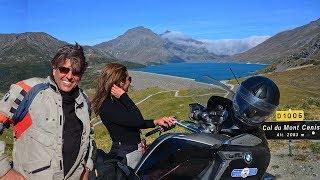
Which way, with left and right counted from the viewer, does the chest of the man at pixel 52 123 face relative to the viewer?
facing the viewer and to the right of the viewer

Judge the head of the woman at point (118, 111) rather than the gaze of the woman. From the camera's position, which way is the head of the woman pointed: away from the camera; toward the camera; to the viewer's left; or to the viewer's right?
to the viewer's right

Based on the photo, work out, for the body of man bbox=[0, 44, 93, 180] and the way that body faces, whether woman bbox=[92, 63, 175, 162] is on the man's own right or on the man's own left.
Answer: on the man's own left

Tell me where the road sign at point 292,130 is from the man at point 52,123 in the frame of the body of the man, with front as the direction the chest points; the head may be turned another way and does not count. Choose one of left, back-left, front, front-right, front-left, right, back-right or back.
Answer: left

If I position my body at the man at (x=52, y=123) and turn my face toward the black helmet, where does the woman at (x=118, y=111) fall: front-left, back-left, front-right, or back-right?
front-left

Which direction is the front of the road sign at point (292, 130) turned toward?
toward the camera

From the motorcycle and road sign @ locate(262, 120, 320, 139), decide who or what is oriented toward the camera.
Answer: the road sign

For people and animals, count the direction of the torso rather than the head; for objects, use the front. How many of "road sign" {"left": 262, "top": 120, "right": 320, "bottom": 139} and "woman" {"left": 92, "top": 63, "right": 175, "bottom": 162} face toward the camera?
1
